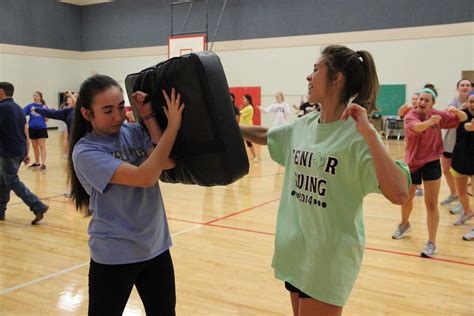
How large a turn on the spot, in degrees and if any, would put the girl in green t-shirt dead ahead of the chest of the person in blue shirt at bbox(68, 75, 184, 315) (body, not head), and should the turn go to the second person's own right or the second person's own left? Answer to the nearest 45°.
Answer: approximately 45° to the second person's own left

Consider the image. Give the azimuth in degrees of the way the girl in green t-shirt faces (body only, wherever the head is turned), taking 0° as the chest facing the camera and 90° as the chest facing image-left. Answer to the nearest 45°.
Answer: approximately 45°

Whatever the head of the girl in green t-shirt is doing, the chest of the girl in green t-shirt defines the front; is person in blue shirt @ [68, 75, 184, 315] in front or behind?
in front

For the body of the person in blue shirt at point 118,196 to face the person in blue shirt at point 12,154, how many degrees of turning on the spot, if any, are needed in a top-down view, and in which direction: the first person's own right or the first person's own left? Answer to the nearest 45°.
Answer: approximately 135° to the first person's own left

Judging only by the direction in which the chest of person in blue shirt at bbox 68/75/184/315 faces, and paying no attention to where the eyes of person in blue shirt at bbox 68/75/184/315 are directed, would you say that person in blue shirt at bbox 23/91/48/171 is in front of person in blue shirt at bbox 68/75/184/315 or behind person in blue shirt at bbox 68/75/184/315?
behind

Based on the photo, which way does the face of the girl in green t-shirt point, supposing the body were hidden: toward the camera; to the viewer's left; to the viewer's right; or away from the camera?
to the viewer's left

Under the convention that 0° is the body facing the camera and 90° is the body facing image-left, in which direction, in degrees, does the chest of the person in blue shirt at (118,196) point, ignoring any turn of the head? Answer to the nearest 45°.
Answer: approximately 315°

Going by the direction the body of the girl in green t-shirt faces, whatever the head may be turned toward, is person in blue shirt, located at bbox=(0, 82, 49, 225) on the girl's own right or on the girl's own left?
on the girl's own right
